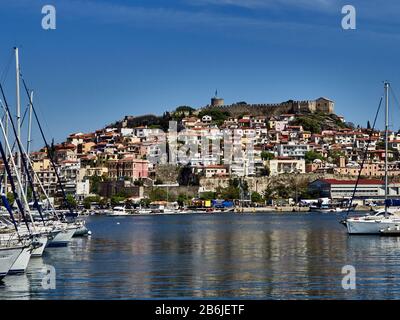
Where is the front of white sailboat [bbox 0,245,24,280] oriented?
to the viewer's right
